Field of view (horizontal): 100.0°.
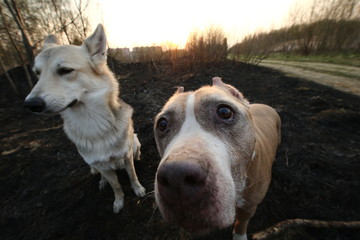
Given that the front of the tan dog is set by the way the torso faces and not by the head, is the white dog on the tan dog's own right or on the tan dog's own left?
on the tan dog's own right

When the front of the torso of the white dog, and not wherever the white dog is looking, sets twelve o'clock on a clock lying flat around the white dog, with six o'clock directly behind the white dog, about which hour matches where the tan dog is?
The tan dog is roughly at 10 o'clock from the white dog.

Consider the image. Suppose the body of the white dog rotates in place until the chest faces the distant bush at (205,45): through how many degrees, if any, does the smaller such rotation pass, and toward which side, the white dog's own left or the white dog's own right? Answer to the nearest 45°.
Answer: approximately 180°

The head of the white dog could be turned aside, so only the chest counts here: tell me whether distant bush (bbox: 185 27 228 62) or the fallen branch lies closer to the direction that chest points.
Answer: the fallen branch

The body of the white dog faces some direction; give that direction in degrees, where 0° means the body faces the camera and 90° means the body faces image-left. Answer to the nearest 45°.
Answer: approximately 45°

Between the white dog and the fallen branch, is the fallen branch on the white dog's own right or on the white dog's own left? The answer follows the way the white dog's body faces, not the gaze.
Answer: on the white dog's own left

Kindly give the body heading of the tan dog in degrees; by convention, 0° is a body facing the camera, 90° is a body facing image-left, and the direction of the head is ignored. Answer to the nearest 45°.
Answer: approximately 45°

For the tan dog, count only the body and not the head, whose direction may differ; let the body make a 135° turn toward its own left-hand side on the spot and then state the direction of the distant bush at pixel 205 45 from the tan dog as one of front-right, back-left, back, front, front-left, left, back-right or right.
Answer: left
